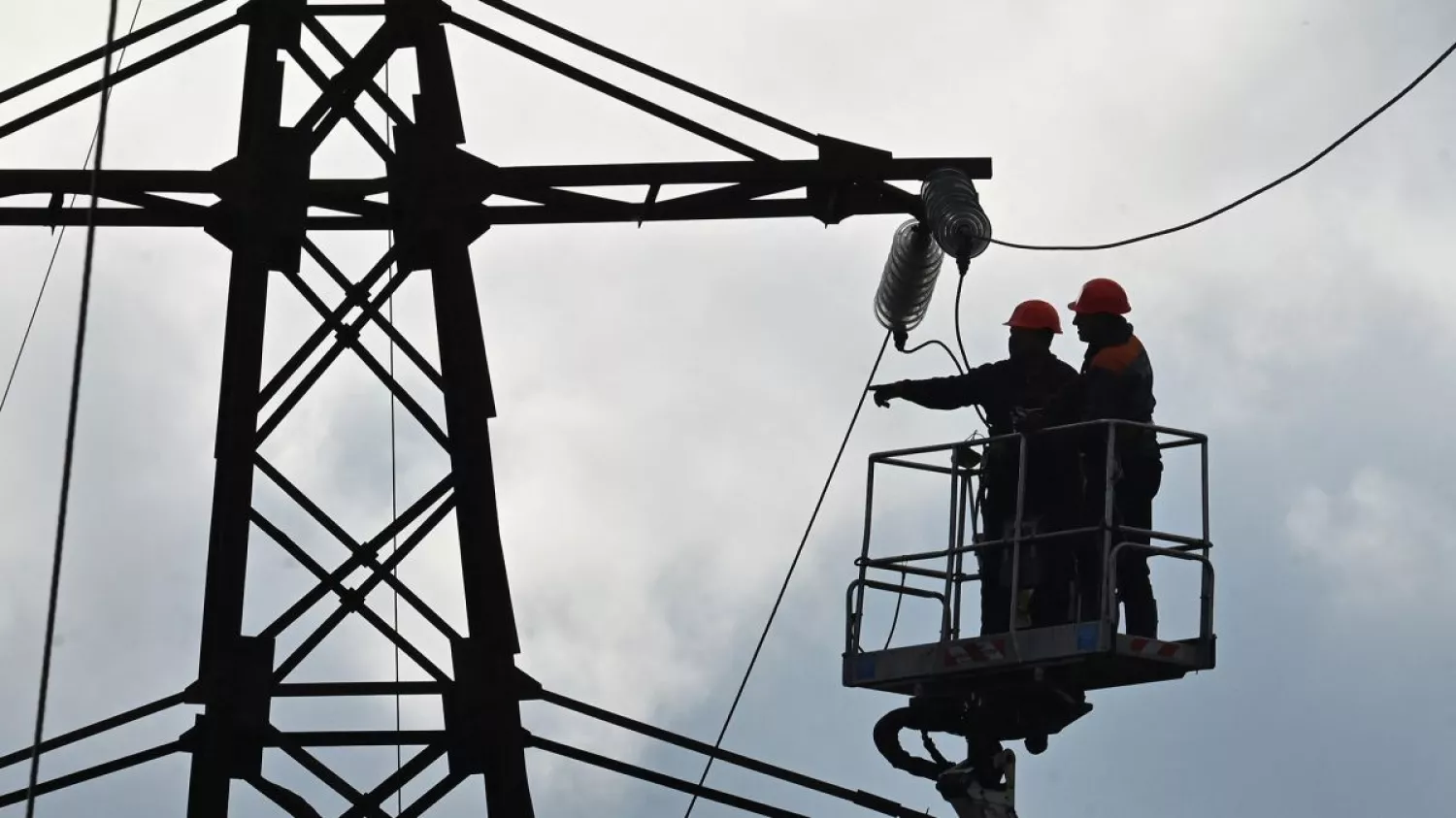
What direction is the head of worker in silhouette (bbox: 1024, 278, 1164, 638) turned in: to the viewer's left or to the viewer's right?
to the viewer's left

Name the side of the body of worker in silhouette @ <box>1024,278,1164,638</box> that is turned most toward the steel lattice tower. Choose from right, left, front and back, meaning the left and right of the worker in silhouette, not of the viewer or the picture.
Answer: front

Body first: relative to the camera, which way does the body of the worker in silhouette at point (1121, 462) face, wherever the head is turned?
to the viewer's left
